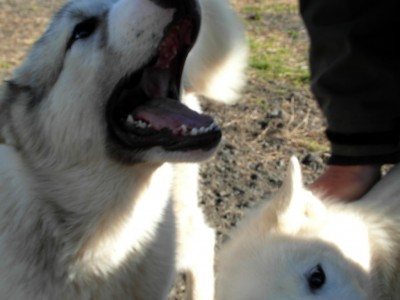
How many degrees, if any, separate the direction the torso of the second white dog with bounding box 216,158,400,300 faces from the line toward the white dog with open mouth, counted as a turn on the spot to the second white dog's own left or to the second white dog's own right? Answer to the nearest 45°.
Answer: approximately 45° to the second white dog's own right

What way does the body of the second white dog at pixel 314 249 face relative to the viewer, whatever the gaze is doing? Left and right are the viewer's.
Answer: facing the viewer and to the left of the viewer
